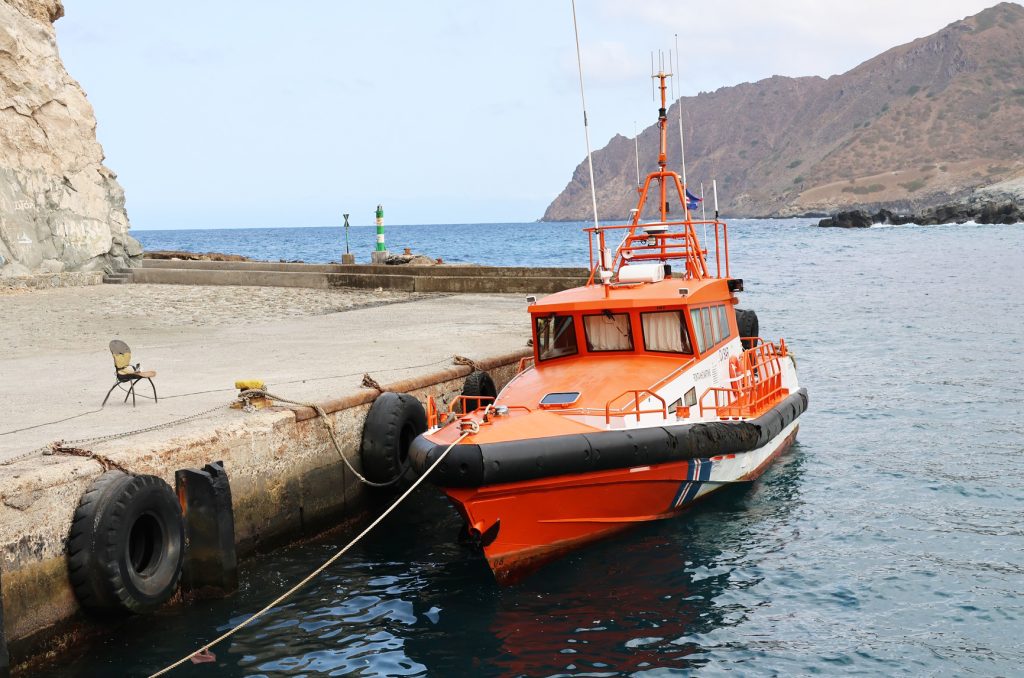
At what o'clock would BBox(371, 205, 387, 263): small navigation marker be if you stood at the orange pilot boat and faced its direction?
The small navigation marker is roughly at 4 o'clock from the orange pilot boat.

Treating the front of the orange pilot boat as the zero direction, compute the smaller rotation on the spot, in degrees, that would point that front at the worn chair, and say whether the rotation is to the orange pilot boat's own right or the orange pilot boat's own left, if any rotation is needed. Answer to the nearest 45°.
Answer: approximately 45° to the orange pilot boat's own right

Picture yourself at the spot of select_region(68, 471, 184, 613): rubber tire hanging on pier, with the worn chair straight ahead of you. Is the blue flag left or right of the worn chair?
right

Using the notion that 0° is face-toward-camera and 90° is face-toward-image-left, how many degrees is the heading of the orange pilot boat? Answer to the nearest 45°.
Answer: approximately 45°

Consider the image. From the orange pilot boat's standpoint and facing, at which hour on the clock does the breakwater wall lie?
The breakwater wall is roughly at 4 o'clock from the orange pilot boat.
